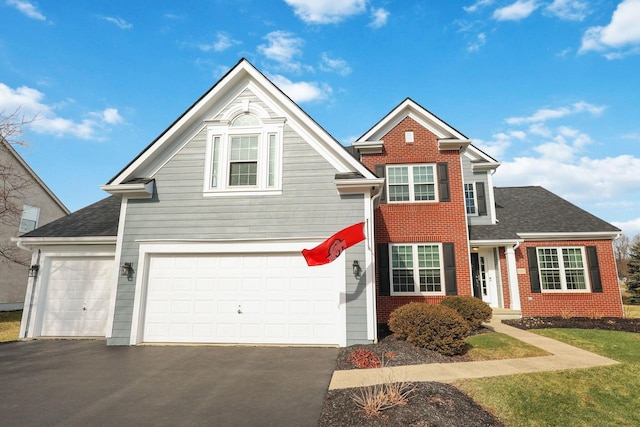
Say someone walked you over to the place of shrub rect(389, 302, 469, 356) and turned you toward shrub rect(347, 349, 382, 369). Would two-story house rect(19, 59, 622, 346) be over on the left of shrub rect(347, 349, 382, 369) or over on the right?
right

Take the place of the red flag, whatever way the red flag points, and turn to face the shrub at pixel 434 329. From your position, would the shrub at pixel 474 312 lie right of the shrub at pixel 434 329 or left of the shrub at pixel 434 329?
left

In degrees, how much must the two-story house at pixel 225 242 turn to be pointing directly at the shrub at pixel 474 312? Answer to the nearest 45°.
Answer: approximately 90° to its left

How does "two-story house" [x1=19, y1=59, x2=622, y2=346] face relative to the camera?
toward the camera

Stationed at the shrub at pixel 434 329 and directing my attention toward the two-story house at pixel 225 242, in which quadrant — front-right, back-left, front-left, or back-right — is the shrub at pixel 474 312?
back-right

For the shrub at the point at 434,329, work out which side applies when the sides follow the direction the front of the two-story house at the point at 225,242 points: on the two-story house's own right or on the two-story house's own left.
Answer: on the two-story house's own left

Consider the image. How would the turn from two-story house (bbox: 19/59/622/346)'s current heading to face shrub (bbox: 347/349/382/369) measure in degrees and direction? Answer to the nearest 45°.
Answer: approximately 45° to its left
